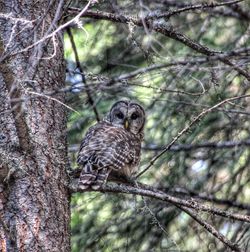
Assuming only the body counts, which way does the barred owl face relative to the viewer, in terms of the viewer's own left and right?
facing away from the viewer and to the right of the viewer
